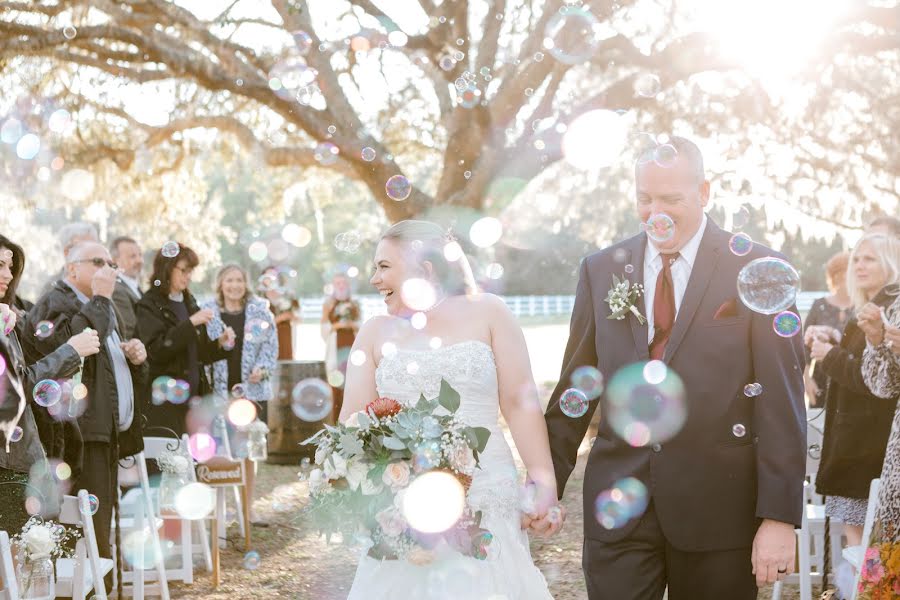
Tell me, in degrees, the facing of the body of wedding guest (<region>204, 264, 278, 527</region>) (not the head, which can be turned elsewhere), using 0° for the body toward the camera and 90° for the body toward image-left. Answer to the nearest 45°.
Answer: approximately 0°

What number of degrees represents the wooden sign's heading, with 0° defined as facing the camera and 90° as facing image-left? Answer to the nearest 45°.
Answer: approximately 0°

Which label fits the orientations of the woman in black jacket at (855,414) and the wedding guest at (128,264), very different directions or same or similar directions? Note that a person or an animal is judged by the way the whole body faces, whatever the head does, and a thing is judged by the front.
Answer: very different directions

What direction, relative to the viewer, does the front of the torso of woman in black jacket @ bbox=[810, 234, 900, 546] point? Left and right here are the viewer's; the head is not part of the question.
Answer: facing to the left of the viewer

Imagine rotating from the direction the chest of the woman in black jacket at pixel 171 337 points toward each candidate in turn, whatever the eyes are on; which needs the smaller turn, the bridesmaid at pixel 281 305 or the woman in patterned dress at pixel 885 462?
the woman in patterned dress
